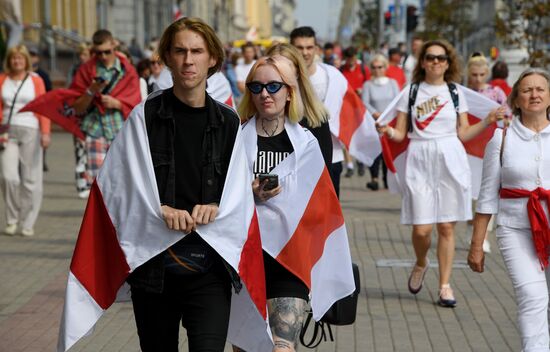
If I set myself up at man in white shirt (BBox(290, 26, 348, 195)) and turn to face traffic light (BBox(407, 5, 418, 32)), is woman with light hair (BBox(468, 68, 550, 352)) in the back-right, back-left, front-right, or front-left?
back-right

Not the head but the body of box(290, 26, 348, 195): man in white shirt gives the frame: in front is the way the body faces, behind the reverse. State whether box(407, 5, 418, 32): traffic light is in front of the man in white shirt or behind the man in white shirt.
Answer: behind

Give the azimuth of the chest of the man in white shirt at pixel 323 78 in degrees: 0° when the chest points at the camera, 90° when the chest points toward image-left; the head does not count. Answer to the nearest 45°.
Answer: approximately 0°

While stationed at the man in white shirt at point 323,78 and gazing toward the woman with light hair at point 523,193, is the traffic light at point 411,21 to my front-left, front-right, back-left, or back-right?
back-left

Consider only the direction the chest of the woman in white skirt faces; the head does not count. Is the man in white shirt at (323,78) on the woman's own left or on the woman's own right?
on the woman's own right

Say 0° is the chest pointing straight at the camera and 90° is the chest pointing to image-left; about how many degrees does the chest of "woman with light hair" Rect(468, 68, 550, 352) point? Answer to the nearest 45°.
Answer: approximately 0°

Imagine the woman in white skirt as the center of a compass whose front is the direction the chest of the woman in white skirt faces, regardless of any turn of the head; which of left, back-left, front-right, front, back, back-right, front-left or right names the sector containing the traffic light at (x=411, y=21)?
back

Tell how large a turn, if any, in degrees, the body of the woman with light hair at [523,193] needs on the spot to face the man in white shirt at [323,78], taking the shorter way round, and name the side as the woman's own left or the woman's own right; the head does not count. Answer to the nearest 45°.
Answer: approximately 135° to the woman's own right
